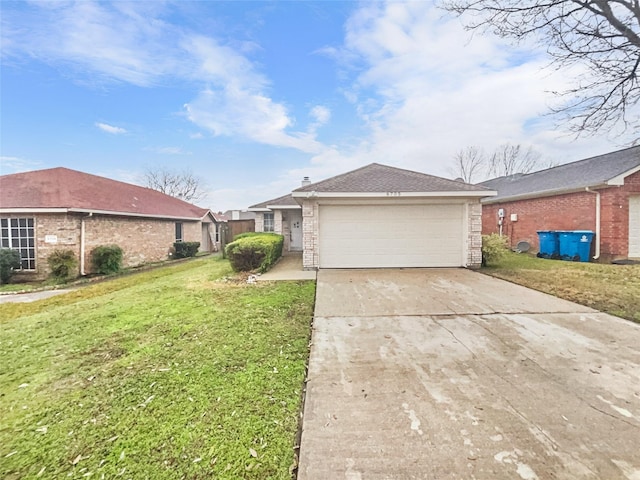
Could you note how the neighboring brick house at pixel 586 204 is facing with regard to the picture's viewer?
facing the viewer and to the right of the viewer

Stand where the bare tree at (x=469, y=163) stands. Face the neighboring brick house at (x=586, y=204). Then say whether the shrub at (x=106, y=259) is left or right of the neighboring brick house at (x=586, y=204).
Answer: right

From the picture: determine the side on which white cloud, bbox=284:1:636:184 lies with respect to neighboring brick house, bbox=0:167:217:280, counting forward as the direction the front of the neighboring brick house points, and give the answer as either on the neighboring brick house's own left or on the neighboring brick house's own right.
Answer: on the neighboring brick house's own left

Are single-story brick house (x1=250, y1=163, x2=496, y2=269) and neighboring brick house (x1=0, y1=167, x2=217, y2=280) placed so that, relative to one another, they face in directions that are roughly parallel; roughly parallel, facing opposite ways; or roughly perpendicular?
roughly parallel

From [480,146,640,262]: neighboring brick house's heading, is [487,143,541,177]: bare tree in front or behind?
behind

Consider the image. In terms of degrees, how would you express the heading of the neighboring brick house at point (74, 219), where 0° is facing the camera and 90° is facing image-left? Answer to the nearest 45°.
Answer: approximately 45°

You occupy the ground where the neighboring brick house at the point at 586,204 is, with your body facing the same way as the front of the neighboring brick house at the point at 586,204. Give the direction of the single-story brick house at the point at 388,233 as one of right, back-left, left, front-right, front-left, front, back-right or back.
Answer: right

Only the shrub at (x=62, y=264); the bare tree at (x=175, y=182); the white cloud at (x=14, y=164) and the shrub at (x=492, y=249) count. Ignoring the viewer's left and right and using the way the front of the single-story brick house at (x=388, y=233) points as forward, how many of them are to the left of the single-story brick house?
1

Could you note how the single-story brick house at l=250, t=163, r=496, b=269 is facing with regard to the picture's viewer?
facing the viewer

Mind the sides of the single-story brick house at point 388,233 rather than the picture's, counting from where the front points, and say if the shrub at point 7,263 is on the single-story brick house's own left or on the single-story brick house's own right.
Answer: on the single-story brick house's own right

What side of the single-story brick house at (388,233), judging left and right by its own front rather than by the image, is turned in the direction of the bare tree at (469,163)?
back
